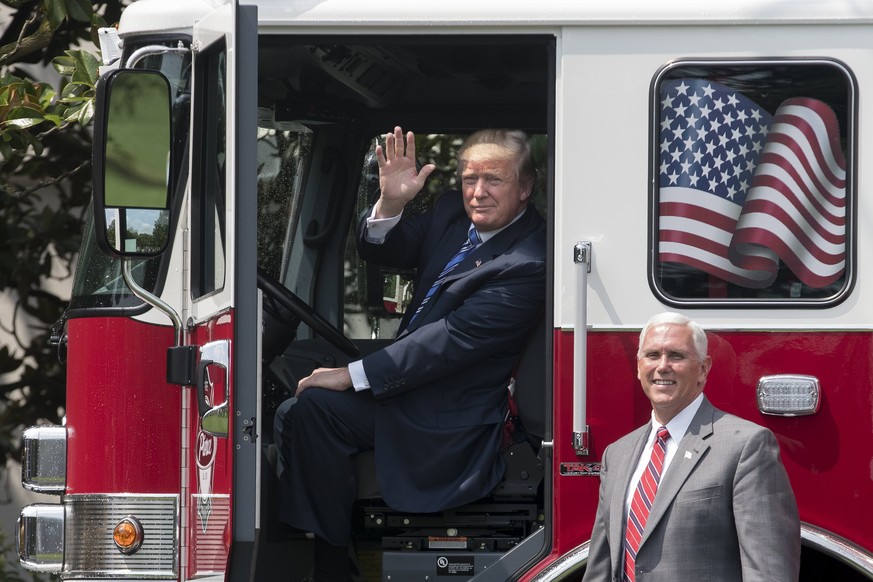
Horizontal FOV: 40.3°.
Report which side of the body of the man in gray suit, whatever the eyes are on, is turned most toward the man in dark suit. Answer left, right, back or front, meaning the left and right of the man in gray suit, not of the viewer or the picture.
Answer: right

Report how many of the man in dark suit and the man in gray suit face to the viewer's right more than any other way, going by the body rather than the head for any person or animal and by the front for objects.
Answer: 0

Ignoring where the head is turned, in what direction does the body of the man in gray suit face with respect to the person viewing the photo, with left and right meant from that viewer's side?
facing the viewer and to the left of the viewer

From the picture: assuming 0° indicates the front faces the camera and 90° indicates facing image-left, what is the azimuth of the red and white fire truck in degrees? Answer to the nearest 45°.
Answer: approximately 90°

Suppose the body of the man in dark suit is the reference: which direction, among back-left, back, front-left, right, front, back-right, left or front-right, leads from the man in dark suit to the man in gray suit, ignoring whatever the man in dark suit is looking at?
left
